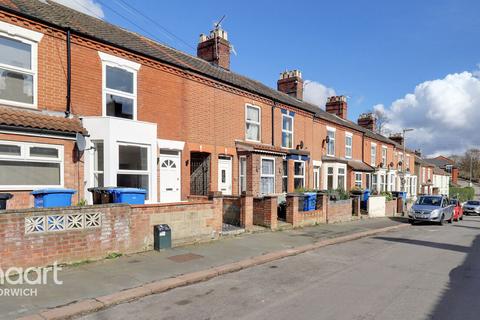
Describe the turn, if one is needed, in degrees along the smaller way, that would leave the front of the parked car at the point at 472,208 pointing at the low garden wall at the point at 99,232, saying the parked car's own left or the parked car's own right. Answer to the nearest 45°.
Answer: approximately 45° to the parked car's own left

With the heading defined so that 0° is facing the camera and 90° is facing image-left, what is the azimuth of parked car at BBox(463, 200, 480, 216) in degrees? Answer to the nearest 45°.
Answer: approximately 45°

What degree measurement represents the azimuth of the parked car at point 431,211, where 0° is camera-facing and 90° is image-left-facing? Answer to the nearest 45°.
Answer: approximately 45°
